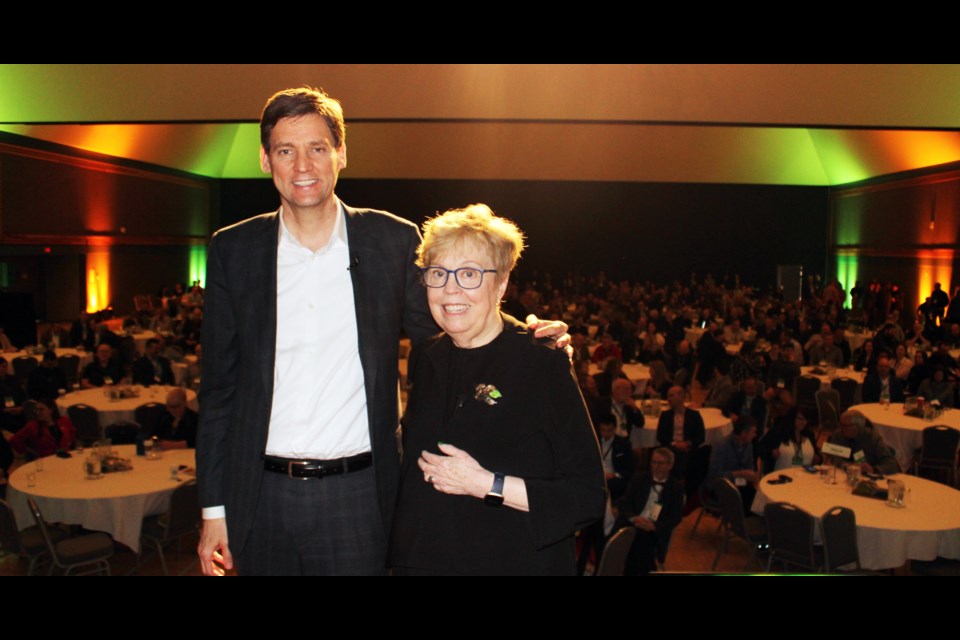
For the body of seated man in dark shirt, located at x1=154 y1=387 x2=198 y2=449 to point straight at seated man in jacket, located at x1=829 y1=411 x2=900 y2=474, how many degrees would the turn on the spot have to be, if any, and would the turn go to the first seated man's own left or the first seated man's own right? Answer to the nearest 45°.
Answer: approximately 45° to the first seated man's own left

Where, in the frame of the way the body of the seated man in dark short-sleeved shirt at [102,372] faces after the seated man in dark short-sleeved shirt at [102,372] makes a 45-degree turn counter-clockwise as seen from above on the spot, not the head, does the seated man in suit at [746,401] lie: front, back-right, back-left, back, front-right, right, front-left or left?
front

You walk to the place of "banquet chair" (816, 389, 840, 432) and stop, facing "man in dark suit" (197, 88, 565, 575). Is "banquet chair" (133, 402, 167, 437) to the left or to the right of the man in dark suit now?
right

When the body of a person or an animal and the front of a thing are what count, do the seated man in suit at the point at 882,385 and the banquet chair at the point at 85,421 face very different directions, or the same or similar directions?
very different directions

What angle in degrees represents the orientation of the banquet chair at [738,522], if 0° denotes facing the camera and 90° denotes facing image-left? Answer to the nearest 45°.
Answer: approximately 225°

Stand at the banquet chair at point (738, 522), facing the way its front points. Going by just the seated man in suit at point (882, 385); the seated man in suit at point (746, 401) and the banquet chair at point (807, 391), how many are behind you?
0

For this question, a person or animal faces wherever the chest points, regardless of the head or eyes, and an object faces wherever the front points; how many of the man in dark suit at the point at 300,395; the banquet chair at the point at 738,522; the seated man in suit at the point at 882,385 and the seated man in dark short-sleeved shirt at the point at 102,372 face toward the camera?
3

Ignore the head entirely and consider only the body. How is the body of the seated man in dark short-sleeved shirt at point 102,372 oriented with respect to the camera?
toward the camera

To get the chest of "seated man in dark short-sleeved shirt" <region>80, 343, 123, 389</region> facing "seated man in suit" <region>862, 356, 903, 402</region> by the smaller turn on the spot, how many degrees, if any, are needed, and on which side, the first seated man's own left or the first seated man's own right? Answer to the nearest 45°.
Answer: approximately 45° to the first seated man's own left

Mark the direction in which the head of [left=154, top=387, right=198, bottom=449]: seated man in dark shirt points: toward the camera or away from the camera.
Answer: toward the camera

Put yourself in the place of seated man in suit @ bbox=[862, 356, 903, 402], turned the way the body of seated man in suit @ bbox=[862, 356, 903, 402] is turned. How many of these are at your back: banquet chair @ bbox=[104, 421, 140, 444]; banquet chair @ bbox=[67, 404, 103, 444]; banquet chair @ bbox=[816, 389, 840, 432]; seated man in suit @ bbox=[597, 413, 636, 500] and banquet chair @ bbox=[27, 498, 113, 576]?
0

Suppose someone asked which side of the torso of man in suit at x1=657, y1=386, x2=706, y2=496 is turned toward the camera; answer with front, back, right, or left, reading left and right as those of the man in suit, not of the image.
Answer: front

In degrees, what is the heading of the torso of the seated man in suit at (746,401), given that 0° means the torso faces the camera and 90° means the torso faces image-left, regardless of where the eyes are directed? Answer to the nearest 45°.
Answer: approximately 45°

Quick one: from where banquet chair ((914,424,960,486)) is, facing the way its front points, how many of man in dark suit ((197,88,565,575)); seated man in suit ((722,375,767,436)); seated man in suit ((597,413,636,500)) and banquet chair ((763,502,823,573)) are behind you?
0

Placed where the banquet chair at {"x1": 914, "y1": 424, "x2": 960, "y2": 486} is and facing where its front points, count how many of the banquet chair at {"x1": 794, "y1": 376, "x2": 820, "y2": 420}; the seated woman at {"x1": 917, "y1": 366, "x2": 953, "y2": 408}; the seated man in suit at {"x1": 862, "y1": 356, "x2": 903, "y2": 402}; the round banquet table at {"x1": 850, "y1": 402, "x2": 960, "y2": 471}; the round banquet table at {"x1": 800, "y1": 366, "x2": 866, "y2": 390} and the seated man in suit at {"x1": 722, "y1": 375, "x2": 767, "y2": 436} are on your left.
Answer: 0

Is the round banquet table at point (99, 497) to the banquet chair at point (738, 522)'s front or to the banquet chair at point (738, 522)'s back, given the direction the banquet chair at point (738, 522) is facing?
to the back

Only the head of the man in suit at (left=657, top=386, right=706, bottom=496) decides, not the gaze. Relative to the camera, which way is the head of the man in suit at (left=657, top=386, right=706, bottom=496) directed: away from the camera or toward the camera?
toward the camera
